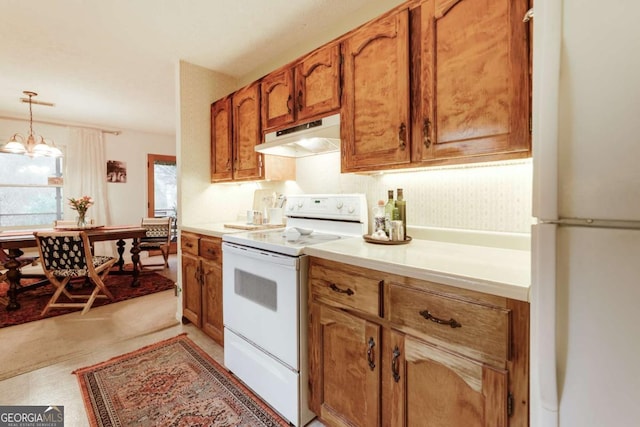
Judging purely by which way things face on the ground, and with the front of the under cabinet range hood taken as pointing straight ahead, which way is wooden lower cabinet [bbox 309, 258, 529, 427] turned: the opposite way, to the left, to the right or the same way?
the same way

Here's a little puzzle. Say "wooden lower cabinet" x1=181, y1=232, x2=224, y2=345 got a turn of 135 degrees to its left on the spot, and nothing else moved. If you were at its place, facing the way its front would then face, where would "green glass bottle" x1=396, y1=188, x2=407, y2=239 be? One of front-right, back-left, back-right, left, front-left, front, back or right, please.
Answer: front-right

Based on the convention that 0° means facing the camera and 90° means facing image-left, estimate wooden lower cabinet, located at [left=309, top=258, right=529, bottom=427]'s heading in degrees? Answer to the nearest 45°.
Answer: approximately 45°

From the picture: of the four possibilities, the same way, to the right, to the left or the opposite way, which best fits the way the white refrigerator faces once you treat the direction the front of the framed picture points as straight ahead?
to the right

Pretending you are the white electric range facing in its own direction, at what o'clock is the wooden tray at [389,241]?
The wooden tray is roughly at 8 o'clock from the white electric range.

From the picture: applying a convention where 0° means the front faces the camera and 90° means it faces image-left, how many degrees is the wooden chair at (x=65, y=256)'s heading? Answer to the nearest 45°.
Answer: approximately 225°

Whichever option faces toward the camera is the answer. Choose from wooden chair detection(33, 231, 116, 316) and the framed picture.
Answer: the framed picture

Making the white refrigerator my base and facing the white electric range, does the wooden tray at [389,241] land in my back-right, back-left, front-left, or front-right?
front-right

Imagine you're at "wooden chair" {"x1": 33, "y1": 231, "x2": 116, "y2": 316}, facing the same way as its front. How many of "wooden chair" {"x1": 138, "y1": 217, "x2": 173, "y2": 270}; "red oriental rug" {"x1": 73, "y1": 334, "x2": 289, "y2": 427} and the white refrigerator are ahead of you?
1

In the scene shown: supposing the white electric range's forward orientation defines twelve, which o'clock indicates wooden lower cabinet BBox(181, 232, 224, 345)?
The wooden lower cabinet is roughly at 3 o'clock from the white electric range.

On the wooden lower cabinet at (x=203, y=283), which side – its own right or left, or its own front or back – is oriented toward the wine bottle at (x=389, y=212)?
left
